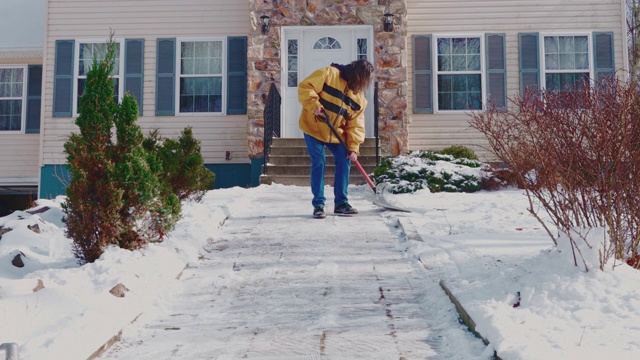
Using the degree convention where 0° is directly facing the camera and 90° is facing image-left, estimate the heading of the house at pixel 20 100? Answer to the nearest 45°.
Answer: approximately 0°

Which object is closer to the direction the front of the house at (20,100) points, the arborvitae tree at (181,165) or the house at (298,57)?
the arborvitae tree

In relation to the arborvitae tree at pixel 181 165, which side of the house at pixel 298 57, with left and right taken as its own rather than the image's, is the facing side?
front

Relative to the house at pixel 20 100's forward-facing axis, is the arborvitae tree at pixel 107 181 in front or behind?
in front

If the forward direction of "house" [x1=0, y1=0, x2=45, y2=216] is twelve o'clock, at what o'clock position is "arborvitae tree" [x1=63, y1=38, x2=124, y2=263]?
The arborvitae tree is roughly at 12 o'clock from the house.

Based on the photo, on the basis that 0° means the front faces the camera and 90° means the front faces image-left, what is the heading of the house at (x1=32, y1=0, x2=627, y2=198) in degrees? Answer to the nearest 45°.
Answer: approximately 0°

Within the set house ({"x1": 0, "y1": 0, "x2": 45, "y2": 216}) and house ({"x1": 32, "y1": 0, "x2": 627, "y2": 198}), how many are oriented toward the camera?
2
